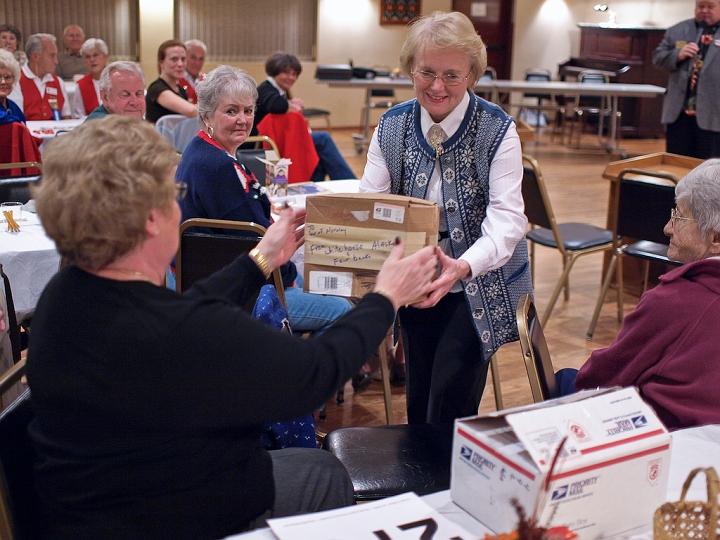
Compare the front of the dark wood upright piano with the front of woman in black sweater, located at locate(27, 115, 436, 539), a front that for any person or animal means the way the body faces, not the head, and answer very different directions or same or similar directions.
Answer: very different directions

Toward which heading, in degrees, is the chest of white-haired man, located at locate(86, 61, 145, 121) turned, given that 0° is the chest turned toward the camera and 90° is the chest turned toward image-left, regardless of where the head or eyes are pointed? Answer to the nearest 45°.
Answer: approximately 315°

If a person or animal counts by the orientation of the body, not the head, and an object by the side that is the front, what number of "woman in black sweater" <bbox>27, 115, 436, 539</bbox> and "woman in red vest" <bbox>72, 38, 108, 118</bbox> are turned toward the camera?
1

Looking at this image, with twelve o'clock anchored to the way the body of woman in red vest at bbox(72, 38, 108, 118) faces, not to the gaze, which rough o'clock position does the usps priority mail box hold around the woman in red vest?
The usps priority mail box is roughly at 12 o'clock from the woman in red vest.

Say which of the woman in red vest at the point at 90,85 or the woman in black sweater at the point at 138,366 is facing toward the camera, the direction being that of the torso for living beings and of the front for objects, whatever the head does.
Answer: the woman in red vest

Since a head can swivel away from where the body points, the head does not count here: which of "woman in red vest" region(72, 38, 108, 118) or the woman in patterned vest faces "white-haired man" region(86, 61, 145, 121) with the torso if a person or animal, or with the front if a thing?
the woman in red vest

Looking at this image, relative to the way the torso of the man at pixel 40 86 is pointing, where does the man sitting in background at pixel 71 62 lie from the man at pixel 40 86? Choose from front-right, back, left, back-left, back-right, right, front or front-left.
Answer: back-left

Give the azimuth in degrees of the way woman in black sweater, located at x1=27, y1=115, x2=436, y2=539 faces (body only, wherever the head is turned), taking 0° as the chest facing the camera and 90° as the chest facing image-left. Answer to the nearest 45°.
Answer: approximately 225°

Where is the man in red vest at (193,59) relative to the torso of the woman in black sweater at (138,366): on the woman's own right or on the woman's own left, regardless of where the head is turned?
on the woman's own left

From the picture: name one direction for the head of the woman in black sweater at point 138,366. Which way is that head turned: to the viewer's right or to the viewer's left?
to the viewer's right

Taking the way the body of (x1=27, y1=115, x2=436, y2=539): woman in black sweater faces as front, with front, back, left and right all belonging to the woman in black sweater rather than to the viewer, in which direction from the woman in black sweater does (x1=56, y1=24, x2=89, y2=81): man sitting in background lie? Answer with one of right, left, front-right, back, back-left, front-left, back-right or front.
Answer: front-left

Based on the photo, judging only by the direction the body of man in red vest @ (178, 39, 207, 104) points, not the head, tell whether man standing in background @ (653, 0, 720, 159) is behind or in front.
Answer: in front

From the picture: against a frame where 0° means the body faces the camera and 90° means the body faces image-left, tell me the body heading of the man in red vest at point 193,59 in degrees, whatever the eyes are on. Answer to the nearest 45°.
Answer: approximately 315°

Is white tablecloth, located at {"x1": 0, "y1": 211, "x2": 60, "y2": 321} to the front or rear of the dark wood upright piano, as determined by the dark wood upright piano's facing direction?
to the front

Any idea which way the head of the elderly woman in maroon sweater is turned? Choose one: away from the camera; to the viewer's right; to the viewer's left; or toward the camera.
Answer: to the viewer's left

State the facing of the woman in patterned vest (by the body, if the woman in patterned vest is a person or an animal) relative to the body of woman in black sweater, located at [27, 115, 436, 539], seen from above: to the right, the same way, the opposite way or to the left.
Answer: the opposite way
